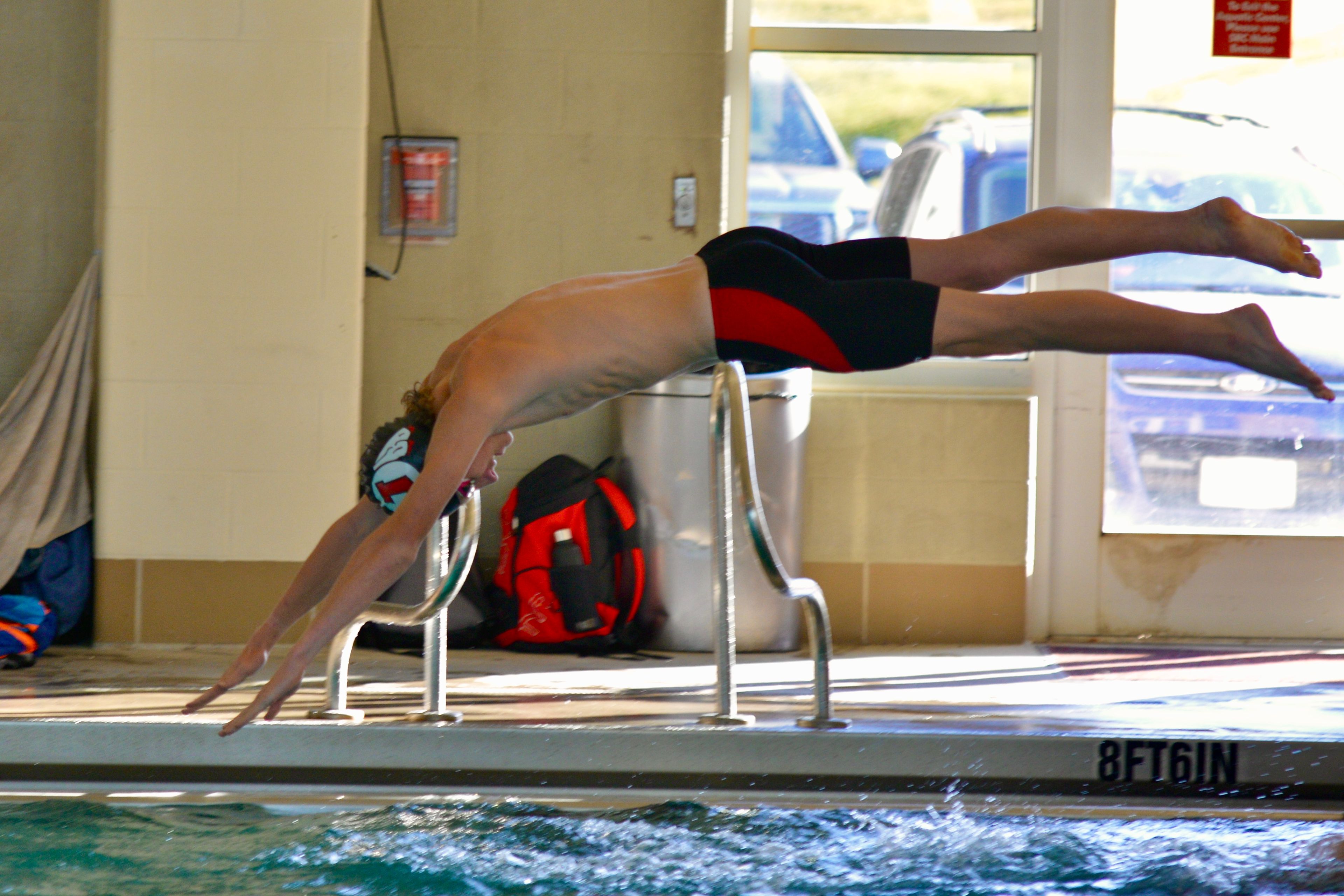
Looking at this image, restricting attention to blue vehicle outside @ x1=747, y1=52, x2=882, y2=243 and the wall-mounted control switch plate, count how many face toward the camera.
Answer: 2

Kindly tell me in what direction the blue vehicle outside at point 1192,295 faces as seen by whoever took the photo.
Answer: facing the viewer and to the right of the viewer

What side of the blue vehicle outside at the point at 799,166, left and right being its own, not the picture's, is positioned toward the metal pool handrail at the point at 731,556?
front

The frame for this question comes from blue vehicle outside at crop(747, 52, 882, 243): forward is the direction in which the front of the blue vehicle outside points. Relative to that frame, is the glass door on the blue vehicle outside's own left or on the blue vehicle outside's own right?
on the blue vehicle outside's own left

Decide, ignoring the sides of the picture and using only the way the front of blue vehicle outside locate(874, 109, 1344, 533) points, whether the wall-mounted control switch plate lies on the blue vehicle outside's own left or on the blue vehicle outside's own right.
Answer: on the blue vehicle outside's own right

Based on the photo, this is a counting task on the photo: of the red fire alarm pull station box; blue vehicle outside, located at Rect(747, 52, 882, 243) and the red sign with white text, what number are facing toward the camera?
3

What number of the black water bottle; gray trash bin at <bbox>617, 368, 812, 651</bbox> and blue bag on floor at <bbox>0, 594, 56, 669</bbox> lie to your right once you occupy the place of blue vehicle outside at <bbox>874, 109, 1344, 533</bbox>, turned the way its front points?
3
